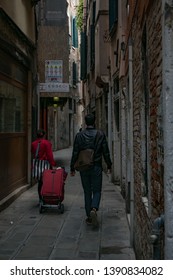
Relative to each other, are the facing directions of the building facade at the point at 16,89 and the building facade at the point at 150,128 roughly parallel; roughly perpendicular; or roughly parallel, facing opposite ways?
roughly parallel, facing opposite ways

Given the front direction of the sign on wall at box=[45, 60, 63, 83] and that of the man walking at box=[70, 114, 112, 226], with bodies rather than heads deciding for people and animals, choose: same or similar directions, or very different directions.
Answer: very different directions

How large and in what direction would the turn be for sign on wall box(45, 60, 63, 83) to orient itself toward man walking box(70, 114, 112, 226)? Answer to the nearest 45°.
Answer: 0° — it already faces them

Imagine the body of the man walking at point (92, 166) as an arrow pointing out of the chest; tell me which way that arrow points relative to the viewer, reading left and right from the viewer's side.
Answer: facing away from the viewer

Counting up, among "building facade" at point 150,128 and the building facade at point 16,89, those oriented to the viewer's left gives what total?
1

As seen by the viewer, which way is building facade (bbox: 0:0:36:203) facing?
to the viewer's right

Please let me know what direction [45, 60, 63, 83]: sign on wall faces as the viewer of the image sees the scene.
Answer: facing the viewer

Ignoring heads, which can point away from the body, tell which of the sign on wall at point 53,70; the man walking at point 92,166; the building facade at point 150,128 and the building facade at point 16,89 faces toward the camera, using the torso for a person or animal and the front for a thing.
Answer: the sign on wall

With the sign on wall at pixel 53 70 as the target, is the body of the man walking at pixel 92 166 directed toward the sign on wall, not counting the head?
yes

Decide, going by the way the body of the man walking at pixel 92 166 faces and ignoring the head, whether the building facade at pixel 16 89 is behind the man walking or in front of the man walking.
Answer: in front

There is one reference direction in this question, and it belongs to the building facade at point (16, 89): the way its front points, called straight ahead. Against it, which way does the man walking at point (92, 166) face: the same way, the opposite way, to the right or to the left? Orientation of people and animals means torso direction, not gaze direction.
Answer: to the left

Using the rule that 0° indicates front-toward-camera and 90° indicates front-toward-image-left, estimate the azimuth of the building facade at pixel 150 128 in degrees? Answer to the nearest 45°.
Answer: approximately 90°
